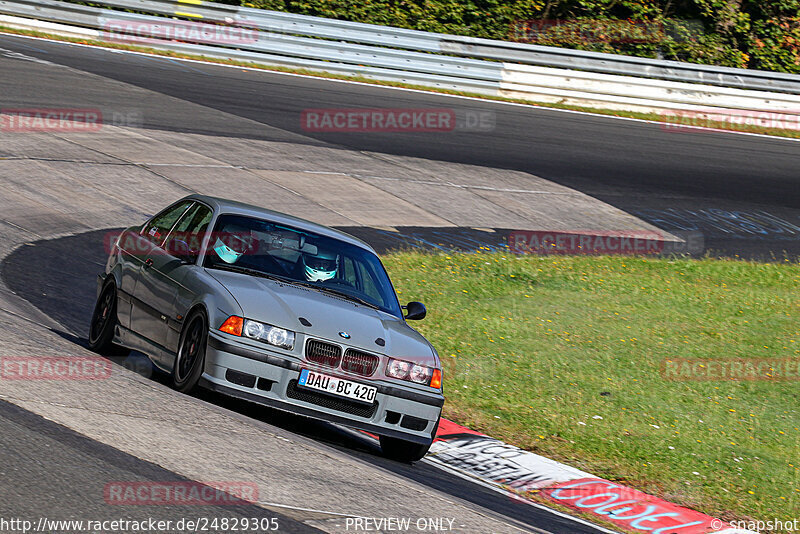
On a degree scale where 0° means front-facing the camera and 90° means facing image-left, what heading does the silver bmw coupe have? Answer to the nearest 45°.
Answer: approximately 315°

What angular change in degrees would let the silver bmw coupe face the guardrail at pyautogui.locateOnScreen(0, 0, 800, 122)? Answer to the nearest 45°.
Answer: approximately 135° to its left

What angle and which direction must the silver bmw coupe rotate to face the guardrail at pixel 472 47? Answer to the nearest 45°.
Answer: approximately 135° to its left

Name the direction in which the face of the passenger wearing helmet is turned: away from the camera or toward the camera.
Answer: toward the camera
